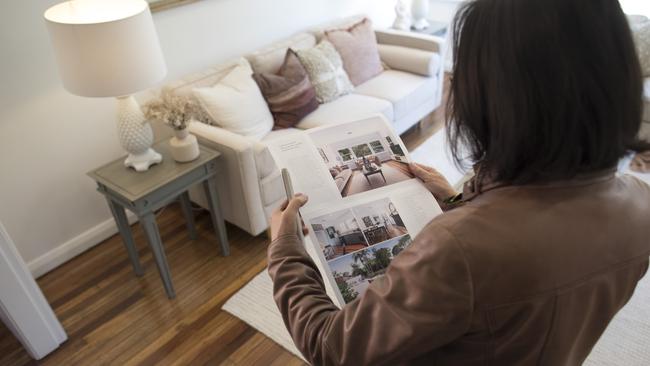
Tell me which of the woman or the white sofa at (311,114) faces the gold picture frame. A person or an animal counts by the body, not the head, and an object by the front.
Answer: the woman

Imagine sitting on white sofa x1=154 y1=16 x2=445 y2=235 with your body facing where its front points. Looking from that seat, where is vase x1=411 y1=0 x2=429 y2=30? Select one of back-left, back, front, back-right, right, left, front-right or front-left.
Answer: left

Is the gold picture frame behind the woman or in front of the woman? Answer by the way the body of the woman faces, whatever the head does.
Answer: in front

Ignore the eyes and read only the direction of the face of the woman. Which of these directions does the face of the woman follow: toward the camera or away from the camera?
away from the camera

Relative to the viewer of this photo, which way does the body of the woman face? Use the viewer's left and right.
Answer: facing away from the viewer and to the left of the viewer

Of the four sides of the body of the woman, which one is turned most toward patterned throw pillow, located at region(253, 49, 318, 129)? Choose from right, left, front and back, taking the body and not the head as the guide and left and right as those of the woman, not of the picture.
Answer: front

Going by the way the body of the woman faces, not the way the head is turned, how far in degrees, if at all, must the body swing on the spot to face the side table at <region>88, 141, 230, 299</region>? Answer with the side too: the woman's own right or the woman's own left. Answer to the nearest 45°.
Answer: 0° — they already face it

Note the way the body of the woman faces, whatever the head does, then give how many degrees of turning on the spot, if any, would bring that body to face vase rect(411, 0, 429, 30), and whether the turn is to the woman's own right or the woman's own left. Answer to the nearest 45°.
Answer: approximately 45° to the woman's own right

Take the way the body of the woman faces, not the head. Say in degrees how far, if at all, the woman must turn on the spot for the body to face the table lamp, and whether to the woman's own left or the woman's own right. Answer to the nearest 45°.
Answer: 0° — they already face it

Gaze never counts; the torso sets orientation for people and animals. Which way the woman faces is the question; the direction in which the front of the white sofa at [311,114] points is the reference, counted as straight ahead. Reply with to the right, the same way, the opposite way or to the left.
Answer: the opposite way

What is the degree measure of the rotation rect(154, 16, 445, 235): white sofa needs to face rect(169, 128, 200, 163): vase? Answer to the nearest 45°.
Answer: approximately 90° to its right
